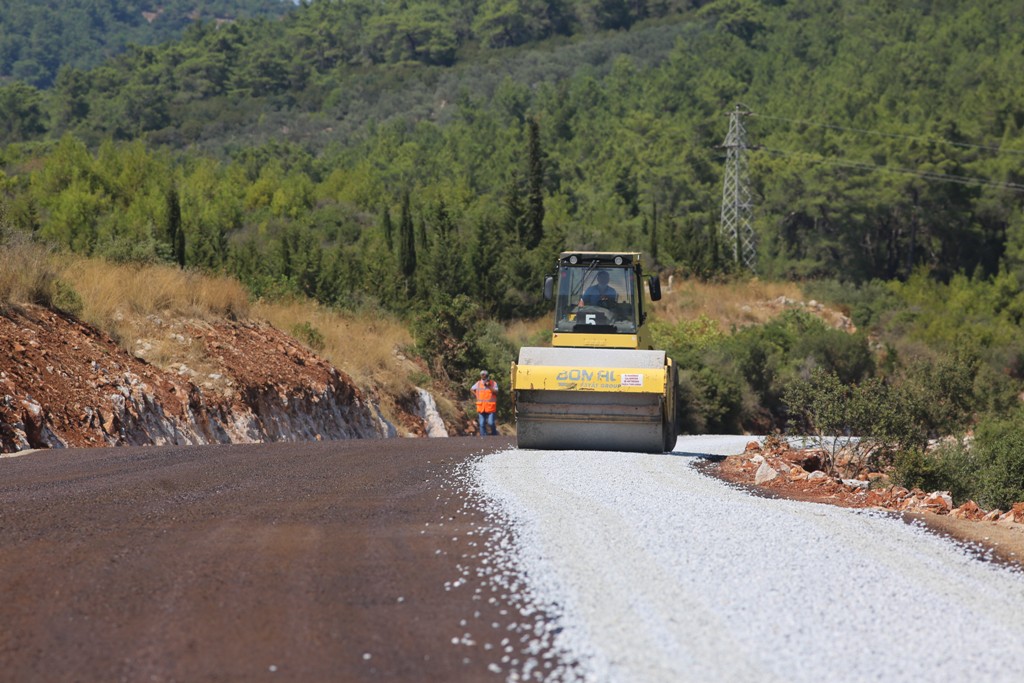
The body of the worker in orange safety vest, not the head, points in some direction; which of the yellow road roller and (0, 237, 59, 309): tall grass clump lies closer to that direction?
the yellow road roller

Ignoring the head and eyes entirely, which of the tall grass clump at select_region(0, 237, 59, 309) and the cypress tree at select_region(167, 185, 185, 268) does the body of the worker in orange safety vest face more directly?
the tall grass clump

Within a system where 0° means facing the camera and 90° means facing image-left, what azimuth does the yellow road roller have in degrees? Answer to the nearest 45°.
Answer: approximately 0°

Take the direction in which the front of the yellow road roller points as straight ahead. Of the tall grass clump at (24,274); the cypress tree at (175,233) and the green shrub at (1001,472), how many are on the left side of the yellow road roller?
1

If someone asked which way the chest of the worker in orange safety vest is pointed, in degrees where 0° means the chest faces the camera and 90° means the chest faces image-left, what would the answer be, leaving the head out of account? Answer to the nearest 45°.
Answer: approximately 0°

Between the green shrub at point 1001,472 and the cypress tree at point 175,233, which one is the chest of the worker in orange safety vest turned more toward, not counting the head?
the green shrub

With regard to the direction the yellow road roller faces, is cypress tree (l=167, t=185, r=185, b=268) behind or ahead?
behind

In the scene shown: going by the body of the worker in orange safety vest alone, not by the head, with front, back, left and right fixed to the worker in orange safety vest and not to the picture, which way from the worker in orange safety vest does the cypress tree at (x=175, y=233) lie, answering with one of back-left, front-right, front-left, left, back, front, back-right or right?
back-right

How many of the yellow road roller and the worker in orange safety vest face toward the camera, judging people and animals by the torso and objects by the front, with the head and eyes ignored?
2

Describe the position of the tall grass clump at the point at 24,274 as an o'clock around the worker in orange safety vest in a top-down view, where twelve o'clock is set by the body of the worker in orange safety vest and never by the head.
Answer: The tall grass clump is roughly at 2 o'clock from the worker in orange safety vest.
